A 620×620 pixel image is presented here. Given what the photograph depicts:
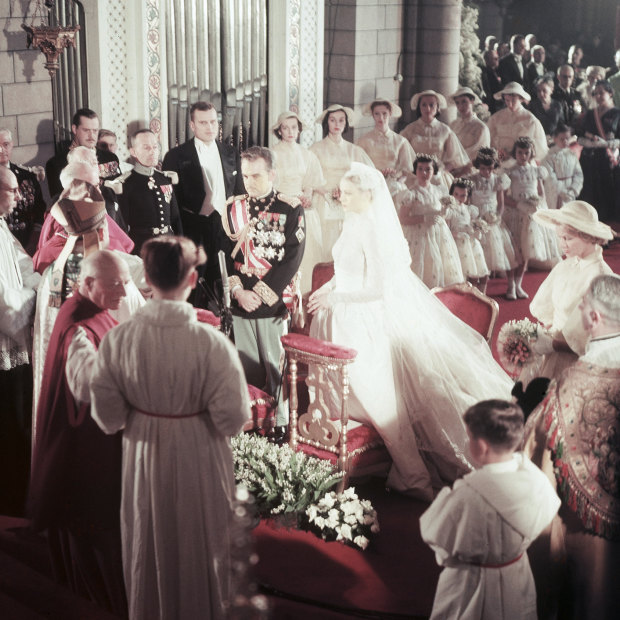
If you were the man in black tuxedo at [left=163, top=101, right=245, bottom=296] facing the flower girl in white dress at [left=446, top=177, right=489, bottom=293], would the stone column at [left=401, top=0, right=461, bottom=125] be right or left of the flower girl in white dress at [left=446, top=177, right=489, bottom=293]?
left

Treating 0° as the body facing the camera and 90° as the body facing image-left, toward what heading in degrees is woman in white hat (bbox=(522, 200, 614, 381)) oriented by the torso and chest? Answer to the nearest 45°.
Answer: approximately 45°

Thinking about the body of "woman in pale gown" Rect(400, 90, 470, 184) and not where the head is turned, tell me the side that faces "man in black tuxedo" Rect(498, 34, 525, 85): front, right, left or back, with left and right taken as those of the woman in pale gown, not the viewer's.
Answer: back

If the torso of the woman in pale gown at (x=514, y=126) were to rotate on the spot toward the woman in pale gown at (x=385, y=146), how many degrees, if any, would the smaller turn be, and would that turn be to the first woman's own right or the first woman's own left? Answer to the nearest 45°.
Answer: approximately 45° to the first woman's own right

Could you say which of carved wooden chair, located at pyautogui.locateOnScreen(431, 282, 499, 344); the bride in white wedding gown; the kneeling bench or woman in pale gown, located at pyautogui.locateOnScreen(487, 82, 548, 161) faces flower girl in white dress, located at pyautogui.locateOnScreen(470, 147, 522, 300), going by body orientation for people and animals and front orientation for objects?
the woman in pale gown

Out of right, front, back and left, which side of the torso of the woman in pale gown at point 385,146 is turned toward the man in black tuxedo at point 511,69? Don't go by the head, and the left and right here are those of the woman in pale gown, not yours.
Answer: back

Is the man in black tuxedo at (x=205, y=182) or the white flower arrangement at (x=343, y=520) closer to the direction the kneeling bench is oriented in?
the white flower arrangement

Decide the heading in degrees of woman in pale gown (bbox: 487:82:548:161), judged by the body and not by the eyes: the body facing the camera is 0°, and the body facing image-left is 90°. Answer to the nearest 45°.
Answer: approximately 0°

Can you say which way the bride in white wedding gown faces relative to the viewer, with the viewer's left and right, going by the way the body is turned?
facing to the left of the viewer

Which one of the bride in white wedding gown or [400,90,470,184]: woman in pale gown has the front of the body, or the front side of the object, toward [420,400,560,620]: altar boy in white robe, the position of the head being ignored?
the woman in pale gown

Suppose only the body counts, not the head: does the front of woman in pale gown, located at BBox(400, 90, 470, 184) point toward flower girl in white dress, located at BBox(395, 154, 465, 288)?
yes

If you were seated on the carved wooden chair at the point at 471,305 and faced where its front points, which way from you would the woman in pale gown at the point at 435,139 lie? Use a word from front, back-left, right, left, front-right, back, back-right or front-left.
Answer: back-right
